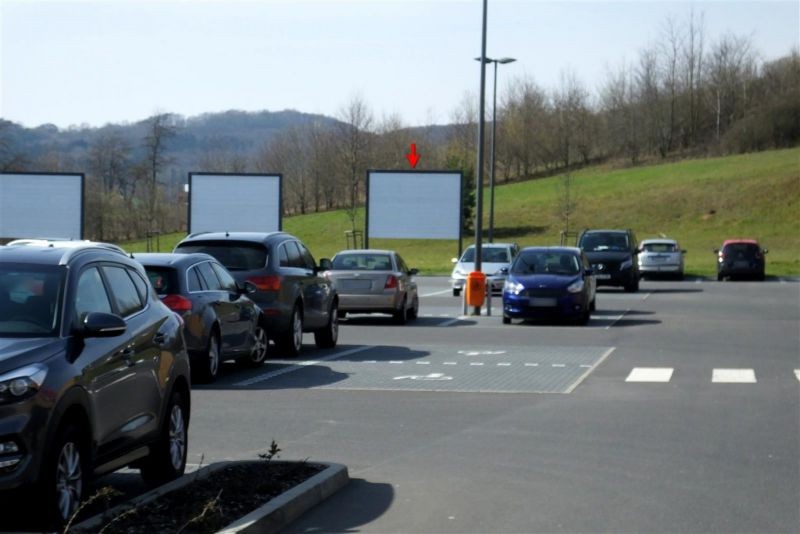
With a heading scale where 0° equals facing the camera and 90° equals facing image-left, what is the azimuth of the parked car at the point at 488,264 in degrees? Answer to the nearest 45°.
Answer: approximately 45°

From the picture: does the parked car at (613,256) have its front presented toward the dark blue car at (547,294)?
yes

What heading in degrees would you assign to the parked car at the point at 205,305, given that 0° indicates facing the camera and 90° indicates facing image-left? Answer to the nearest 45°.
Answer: approximately 225°

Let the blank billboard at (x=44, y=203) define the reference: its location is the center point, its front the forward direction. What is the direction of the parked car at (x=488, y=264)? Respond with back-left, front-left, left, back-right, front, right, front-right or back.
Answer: front-left

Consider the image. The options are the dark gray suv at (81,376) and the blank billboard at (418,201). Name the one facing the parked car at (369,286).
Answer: the blank billboard

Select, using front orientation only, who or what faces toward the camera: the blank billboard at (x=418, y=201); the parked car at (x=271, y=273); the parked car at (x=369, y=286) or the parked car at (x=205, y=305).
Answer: the blank billboard

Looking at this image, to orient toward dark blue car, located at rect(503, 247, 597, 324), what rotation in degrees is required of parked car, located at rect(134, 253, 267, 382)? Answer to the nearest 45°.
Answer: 0° — it already faces it

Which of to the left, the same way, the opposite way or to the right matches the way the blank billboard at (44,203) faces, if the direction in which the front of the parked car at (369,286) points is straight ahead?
the opposite way

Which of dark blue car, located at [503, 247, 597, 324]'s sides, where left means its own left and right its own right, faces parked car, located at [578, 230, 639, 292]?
back

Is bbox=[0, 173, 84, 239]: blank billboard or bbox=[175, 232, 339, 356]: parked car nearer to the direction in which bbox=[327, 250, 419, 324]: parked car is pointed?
the blank billboard

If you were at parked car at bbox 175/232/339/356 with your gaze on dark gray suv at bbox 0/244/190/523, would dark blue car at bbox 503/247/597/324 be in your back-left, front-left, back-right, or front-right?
back-left

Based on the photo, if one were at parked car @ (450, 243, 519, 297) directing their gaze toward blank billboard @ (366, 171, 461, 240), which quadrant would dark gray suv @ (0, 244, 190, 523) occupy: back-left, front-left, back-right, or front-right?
back-left

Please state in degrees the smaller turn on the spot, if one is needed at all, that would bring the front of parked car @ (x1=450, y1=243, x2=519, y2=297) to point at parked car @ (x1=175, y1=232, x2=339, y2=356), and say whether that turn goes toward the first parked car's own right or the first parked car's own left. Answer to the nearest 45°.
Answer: approximately 45° to the first parked car's own left

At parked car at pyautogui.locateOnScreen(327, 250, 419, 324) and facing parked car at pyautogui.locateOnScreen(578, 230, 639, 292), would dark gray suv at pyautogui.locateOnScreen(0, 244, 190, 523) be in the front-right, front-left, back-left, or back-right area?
back-right
